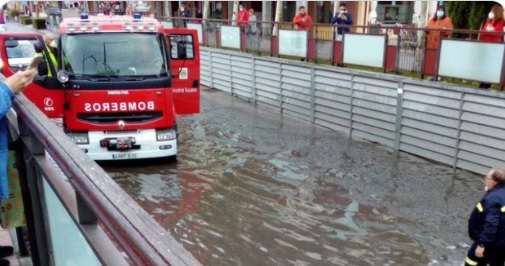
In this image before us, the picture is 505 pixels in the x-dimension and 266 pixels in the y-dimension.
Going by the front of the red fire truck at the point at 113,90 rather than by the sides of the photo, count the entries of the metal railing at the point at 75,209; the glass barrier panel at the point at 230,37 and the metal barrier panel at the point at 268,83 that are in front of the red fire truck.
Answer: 1

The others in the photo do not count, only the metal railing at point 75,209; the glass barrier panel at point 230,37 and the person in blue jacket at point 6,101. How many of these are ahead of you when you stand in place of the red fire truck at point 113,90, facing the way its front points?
2

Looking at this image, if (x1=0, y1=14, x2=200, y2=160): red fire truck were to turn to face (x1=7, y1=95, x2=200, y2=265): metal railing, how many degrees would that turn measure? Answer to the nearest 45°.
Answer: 0° — it already faces it

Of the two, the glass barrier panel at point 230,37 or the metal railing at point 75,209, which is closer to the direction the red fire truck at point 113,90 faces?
the metal railing

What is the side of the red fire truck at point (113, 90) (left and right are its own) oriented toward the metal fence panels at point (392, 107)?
left

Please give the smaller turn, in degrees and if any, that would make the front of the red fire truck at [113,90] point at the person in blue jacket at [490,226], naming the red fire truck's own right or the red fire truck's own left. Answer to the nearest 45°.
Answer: approximately 45° to the red fire truck's own left

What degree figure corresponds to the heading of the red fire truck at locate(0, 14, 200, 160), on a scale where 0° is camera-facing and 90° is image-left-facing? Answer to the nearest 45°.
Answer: approximately 0°

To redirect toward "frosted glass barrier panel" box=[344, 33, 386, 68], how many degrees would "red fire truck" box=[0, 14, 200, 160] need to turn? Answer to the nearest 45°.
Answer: approximately 90° to its left

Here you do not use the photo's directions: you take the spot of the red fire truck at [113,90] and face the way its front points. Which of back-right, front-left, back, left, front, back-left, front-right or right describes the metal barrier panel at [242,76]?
back-left

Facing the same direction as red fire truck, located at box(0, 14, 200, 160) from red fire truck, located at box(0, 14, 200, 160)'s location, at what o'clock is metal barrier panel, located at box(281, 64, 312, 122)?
The metal barrier panel is roughly at 8 o'clock from the red fire truck.

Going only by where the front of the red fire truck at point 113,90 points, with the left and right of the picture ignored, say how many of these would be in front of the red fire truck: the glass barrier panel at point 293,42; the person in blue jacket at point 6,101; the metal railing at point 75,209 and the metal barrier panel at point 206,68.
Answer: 2

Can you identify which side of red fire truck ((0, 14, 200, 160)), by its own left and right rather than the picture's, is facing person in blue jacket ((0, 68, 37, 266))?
front

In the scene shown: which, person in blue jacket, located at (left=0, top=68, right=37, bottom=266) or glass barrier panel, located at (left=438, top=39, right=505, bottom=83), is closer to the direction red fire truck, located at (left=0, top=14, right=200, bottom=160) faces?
the person in blue jacket

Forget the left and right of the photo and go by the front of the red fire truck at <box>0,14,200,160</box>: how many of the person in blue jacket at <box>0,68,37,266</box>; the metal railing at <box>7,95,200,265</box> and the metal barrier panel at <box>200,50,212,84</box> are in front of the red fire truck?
2
